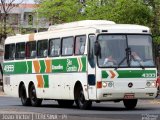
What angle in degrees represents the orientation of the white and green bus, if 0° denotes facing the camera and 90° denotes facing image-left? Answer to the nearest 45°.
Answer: approximately 315°
